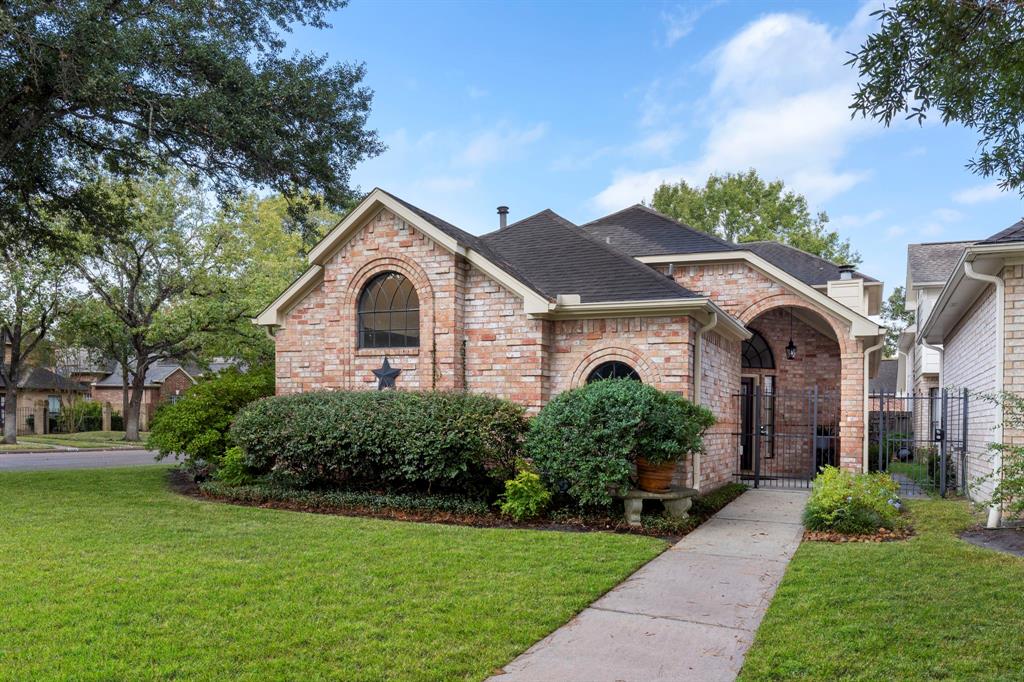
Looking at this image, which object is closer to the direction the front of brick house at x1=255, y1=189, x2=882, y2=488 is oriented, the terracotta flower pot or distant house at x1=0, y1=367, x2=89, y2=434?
the terracotta flower pot

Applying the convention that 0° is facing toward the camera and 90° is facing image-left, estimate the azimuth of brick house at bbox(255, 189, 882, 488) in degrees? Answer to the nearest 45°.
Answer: approximately 0°

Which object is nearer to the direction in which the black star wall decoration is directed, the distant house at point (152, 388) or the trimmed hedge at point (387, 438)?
the trimmed hedge

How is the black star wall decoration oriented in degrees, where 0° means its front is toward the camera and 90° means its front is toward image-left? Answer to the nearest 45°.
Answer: approximately 0°
